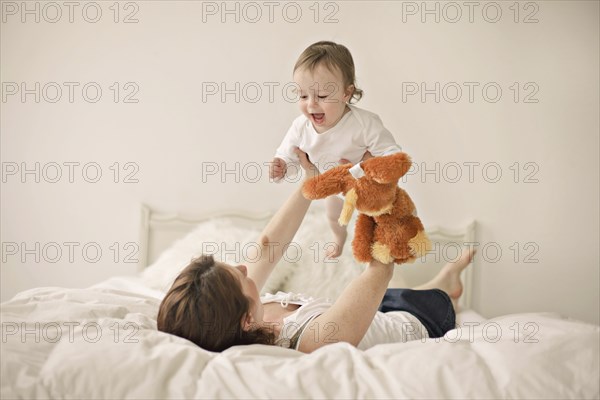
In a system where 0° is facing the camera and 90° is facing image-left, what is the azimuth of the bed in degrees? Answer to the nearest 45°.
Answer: approximately 0°

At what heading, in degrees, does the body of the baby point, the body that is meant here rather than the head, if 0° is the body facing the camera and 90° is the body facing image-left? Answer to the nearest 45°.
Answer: approximately 45°
